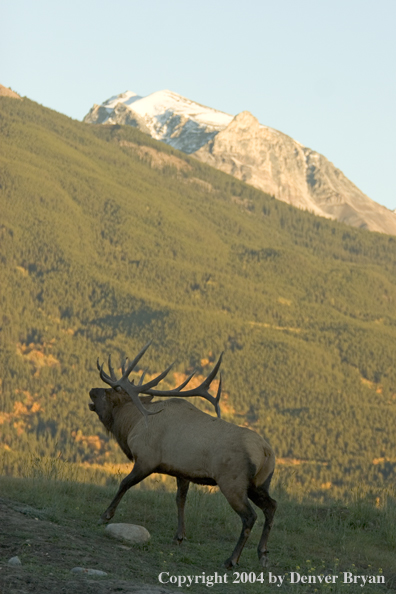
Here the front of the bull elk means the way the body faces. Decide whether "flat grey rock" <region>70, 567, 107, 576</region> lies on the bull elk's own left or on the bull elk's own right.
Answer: on the bull elk's own left

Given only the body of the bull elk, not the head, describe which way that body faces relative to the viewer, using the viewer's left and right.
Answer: facing away from the viewer and to the left of the viewer
